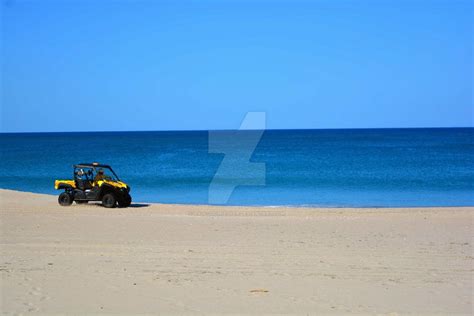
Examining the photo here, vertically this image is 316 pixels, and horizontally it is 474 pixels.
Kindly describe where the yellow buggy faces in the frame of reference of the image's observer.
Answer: facing the viewer and to the right of the viewer
